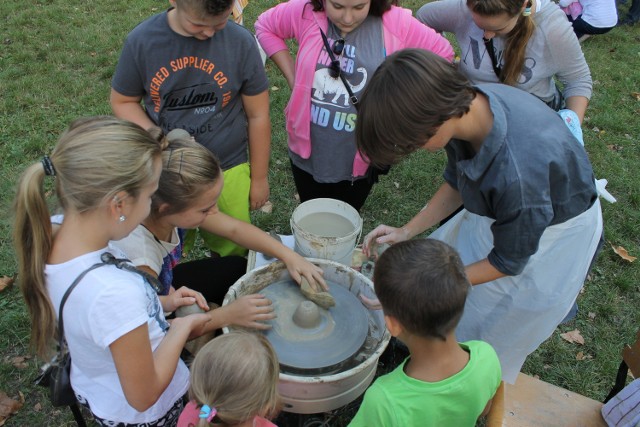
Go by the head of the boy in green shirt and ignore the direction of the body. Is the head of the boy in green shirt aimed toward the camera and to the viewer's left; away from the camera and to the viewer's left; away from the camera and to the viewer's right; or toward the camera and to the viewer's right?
away from the camera and to the viewer's left

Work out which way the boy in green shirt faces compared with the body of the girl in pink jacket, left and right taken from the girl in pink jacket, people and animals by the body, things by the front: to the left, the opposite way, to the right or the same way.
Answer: the opposite way

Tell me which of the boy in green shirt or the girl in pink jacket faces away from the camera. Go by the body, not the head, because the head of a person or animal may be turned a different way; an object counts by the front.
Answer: the boy in green shirt

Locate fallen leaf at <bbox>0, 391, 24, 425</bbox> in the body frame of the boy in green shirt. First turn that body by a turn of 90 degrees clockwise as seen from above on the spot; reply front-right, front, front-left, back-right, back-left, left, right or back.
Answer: back

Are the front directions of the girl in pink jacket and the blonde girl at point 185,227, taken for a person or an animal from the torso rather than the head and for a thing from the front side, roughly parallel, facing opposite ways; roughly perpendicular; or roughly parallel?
roughly perpendicular

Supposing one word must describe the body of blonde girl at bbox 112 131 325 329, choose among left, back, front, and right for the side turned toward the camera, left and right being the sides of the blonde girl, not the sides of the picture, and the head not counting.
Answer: right

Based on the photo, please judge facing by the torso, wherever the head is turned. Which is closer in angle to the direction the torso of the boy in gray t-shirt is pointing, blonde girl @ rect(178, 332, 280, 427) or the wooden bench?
the blonde girl

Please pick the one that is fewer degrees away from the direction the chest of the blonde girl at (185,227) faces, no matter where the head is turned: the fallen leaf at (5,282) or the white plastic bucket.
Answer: the white plastic bucket

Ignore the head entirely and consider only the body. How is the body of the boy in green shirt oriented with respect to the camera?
away from the camera

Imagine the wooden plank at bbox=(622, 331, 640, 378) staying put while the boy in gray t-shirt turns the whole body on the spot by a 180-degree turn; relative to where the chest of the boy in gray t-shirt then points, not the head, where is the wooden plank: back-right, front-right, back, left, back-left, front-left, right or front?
back-right

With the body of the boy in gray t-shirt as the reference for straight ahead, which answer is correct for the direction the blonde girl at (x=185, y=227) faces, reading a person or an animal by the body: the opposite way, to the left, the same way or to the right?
to the left

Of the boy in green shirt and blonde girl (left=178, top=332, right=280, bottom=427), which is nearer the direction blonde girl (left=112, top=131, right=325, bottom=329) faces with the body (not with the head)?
the boy in green shirt

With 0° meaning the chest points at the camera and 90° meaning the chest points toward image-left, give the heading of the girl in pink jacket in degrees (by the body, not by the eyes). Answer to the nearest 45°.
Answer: approximately 0°
